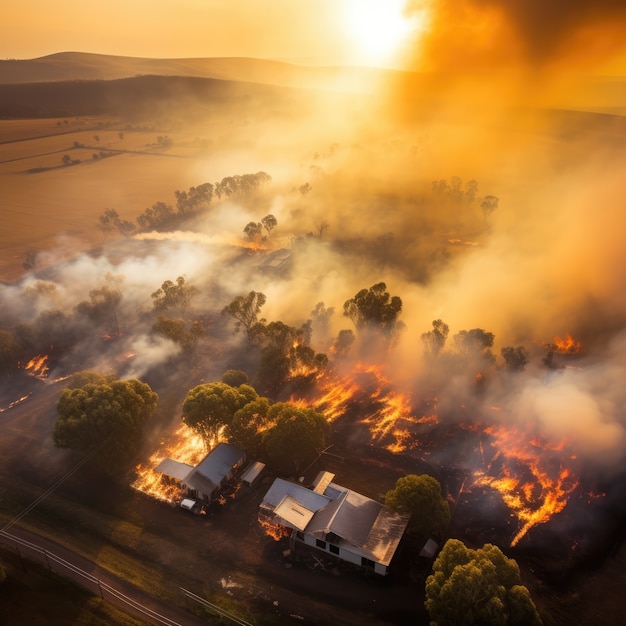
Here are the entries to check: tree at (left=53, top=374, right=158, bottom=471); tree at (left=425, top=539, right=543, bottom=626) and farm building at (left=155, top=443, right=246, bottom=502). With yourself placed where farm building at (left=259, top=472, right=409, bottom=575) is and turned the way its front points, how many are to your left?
1

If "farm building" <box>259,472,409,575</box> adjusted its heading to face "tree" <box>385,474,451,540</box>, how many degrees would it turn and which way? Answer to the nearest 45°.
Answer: approximately 135° to its left

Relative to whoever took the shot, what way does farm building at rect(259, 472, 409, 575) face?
facing the viewer and to the left of the viewer

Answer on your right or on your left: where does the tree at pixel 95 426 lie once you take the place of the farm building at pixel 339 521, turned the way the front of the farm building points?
on your right

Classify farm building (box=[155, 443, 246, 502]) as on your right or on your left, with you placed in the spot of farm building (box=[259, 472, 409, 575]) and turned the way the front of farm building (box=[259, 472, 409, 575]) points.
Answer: on your right

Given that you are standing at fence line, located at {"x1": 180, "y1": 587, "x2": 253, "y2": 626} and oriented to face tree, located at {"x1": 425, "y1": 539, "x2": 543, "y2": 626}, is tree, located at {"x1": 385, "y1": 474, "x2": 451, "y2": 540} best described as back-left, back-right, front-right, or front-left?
front-left

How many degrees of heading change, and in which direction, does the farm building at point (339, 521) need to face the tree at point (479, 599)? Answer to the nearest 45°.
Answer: approximately 90° to its left

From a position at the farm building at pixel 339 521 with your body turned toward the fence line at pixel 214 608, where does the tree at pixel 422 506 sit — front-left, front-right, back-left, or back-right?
back-left
